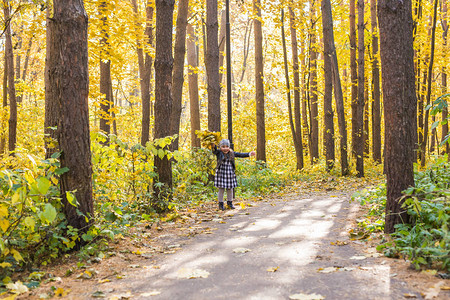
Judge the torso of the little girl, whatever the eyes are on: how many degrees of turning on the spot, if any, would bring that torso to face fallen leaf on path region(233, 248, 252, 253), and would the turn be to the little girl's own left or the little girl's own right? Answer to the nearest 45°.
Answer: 0° — they already face it

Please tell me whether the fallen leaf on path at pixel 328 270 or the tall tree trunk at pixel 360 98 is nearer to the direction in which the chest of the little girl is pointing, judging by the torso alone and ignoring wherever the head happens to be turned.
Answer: the fallen leaf on path

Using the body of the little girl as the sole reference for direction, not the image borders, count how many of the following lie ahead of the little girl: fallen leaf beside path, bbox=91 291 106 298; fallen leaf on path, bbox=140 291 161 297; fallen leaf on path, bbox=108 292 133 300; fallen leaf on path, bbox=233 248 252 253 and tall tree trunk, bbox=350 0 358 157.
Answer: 4

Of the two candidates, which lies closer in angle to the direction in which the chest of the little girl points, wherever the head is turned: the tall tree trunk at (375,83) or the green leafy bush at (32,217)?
the green leafy bush

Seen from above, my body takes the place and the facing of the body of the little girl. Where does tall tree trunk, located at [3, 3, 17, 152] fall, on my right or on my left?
on my right

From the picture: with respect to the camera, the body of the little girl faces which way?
toward the camera

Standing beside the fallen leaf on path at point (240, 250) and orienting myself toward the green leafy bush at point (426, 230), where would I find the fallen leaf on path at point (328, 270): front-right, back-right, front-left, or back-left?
front-right

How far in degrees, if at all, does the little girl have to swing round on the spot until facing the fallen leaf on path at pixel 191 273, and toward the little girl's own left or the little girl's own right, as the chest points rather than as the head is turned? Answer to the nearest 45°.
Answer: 0° — they already face it

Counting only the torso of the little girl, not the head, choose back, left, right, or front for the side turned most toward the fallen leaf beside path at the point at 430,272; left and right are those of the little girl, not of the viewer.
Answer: front

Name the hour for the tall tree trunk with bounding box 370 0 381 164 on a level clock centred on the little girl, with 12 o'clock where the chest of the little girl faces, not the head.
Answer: The tall tree trunk is roughly at 7 o'clock from the little girl.

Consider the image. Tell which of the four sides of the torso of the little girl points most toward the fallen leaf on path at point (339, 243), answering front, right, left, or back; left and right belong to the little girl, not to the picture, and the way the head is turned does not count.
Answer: front

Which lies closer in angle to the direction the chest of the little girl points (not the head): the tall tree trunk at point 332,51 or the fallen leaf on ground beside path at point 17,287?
the fallen leaf on ground beside path

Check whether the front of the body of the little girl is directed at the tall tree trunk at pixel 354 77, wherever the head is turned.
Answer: no

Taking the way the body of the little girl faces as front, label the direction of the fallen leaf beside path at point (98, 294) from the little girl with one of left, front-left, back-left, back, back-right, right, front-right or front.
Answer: front

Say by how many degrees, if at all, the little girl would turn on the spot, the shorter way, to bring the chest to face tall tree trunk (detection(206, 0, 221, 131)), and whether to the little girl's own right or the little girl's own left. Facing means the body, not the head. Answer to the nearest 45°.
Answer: approximately 180°

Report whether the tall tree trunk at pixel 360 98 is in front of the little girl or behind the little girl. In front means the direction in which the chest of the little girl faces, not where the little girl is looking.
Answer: behind

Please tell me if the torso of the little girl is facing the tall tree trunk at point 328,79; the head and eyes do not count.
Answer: no
